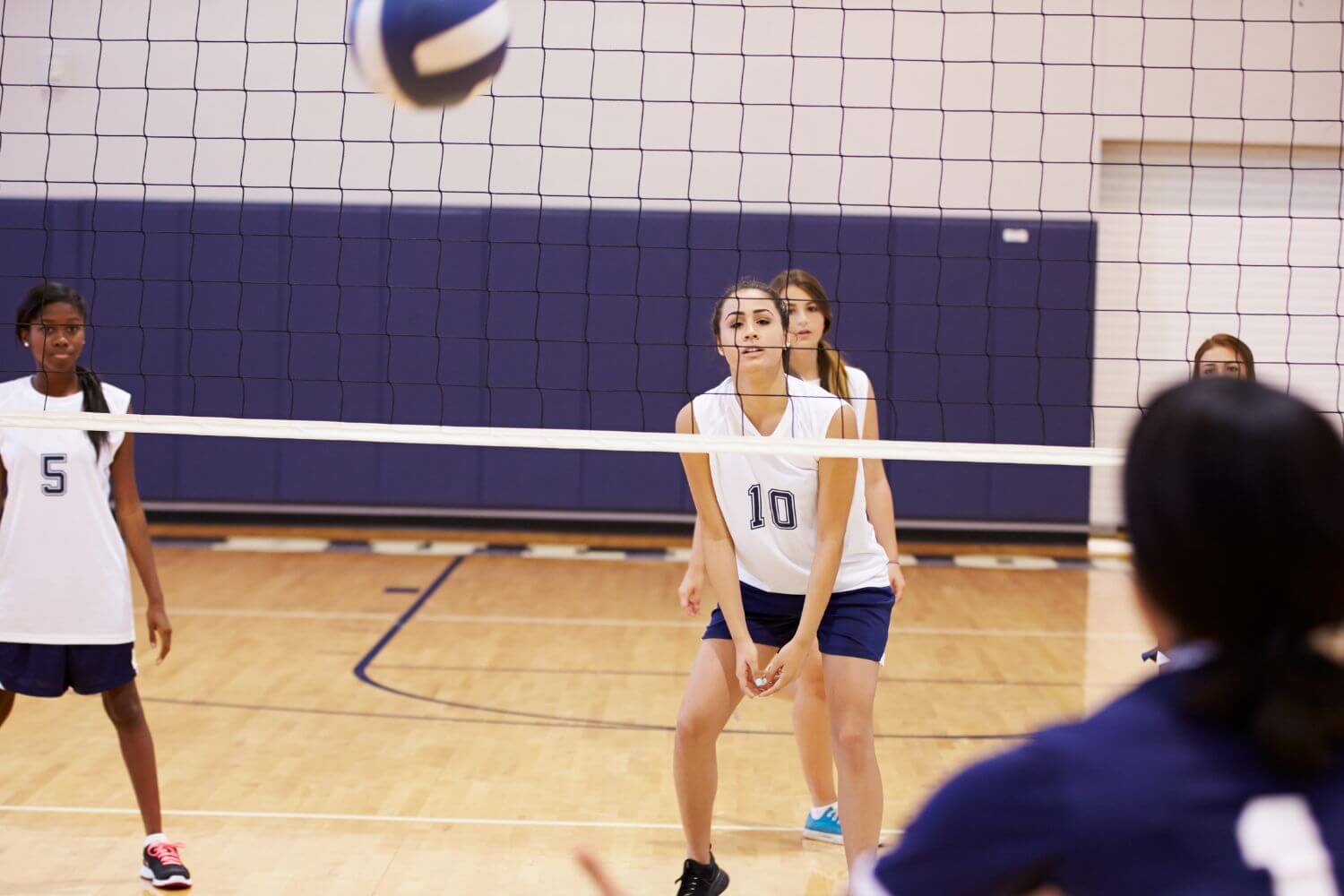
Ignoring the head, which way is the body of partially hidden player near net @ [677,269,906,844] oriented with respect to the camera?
toward the camera

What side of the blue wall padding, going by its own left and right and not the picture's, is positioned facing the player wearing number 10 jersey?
front

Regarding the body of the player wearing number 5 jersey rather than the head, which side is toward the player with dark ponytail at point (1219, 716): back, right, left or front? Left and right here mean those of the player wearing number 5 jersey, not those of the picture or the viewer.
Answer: front

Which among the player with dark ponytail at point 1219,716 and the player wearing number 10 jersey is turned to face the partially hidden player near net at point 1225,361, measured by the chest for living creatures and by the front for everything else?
the player with dark ponytail

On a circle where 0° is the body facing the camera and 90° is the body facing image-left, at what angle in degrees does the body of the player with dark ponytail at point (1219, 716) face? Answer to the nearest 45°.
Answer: approximately 180°

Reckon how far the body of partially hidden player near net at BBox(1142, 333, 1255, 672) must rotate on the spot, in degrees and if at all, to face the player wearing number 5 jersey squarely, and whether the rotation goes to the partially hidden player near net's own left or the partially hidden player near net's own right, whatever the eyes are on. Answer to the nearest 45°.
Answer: approximately 45° to the partially hidden player near net's own right

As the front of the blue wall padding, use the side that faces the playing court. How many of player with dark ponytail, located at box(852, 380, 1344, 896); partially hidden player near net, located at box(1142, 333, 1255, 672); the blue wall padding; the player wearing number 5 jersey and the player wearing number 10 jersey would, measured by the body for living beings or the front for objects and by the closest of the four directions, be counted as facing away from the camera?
1

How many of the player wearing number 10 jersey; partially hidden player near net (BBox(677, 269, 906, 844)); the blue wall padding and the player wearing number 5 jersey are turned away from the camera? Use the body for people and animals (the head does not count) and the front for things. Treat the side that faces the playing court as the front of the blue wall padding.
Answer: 0

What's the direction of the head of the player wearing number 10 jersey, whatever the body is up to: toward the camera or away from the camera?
toward the camera

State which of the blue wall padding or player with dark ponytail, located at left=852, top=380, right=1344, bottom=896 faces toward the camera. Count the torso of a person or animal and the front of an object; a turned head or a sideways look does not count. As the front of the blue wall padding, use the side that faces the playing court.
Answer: the blue wall padding

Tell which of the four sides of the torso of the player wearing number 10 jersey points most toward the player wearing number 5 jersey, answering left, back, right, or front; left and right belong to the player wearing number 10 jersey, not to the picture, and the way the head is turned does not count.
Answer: right

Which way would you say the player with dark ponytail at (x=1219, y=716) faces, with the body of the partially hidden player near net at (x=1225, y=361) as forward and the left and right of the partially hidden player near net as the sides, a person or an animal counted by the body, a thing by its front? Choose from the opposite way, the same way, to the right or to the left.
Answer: the opposite way

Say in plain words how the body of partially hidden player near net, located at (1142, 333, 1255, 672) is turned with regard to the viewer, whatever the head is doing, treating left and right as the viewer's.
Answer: facing the viewer

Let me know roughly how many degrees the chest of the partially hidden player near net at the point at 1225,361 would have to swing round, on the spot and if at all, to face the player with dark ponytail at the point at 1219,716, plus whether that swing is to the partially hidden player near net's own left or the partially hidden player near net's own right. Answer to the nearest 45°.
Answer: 0° — they already face them

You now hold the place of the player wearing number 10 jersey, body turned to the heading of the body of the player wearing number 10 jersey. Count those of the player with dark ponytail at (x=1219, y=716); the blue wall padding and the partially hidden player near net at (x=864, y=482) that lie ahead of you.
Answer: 1

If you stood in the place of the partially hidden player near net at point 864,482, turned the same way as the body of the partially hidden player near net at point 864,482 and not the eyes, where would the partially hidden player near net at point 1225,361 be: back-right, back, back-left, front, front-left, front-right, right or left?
left
